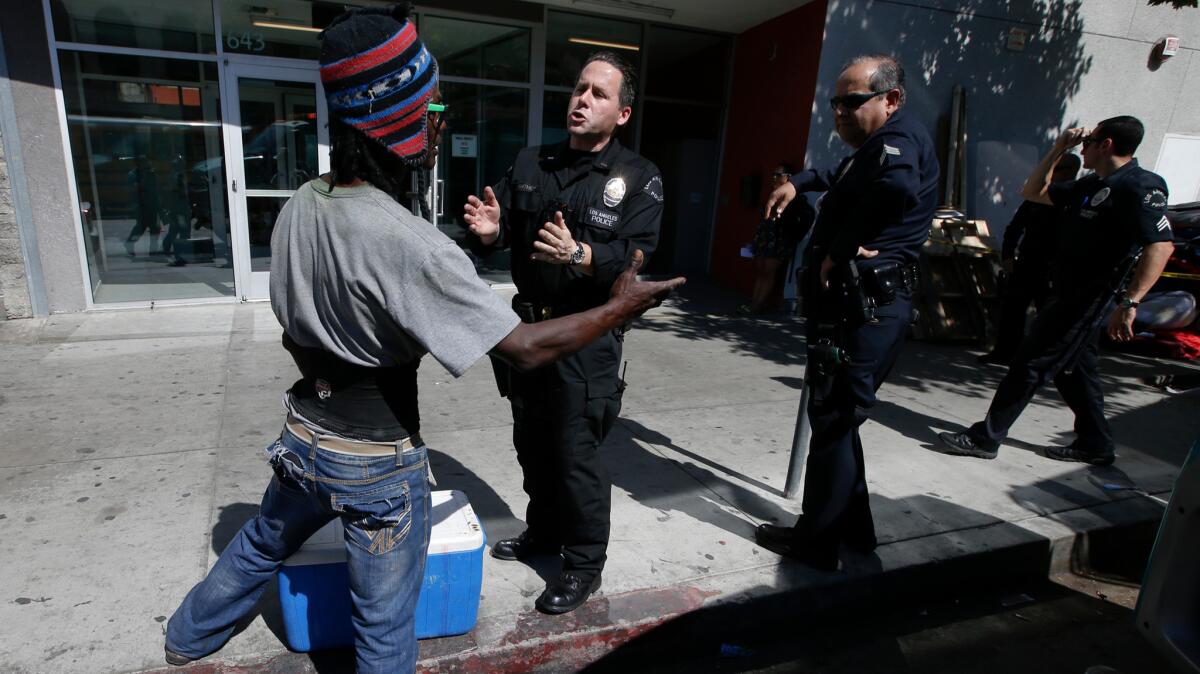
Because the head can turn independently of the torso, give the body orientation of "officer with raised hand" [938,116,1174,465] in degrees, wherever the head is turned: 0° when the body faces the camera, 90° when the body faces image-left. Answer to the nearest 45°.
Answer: approximately 45°

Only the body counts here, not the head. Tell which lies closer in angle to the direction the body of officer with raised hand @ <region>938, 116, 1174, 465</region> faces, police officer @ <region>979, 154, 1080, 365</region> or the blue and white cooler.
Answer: the blue and white cooler

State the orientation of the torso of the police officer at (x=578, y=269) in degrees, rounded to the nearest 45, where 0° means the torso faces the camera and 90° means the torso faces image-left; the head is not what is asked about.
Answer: approximately 45°

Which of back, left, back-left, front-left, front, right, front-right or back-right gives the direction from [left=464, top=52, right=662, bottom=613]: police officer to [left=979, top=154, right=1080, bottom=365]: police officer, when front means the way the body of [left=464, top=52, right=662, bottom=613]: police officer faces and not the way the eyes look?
back
